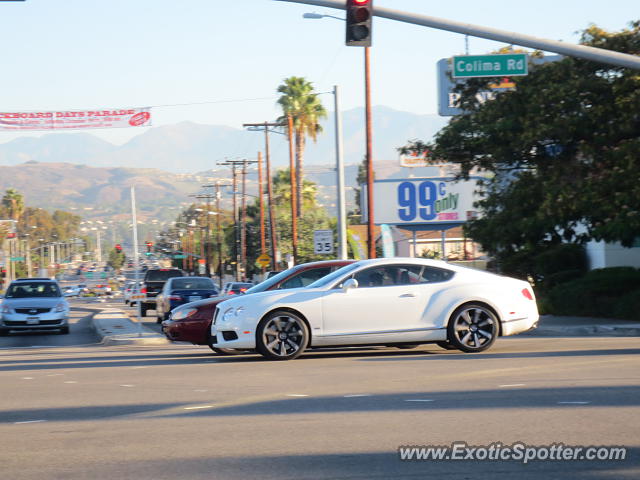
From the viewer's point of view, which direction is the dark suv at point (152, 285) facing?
away from the camera

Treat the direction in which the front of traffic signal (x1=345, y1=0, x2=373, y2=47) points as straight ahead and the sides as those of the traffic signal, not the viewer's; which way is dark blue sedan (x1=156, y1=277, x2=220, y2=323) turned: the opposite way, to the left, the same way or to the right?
the opposite way

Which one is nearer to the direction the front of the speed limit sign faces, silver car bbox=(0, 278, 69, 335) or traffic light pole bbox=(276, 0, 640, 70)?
the traffic light pole

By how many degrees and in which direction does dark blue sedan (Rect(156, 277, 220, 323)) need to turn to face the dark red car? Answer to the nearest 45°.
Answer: approximately 180°

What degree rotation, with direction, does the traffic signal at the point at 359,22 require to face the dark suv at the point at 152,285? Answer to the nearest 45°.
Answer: approximately 180°

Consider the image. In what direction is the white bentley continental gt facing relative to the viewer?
to the viewer's left

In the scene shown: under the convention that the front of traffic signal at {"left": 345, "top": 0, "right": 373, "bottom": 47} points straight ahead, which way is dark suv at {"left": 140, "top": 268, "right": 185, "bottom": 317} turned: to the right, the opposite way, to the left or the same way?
the opposite way

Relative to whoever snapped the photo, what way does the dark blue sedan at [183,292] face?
facing away from the viewer

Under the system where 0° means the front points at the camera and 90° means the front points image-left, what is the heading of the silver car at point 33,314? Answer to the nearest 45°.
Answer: approximately 0°

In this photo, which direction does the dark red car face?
to the viewer's left

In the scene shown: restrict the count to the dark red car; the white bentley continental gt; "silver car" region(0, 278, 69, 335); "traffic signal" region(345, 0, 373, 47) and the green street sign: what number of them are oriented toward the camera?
3

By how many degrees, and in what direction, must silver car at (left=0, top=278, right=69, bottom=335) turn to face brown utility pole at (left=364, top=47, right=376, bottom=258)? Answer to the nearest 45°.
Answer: approximately 90° to its left
